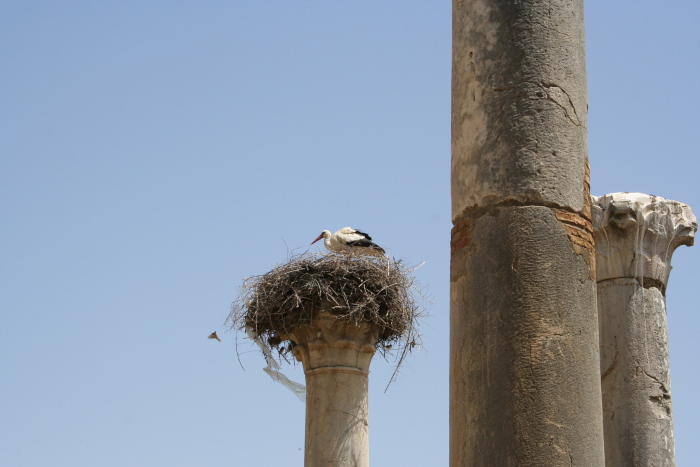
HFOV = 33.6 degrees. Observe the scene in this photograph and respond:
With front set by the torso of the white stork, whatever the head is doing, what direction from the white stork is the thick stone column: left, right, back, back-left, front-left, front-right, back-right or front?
left

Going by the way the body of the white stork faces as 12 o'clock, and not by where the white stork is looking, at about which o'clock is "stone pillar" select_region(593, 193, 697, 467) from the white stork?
The stone pillar is roughly at 8 o'clock from the white stork.

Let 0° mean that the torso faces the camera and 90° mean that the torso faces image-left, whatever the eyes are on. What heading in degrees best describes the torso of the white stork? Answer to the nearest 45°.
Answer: approximately 90°
